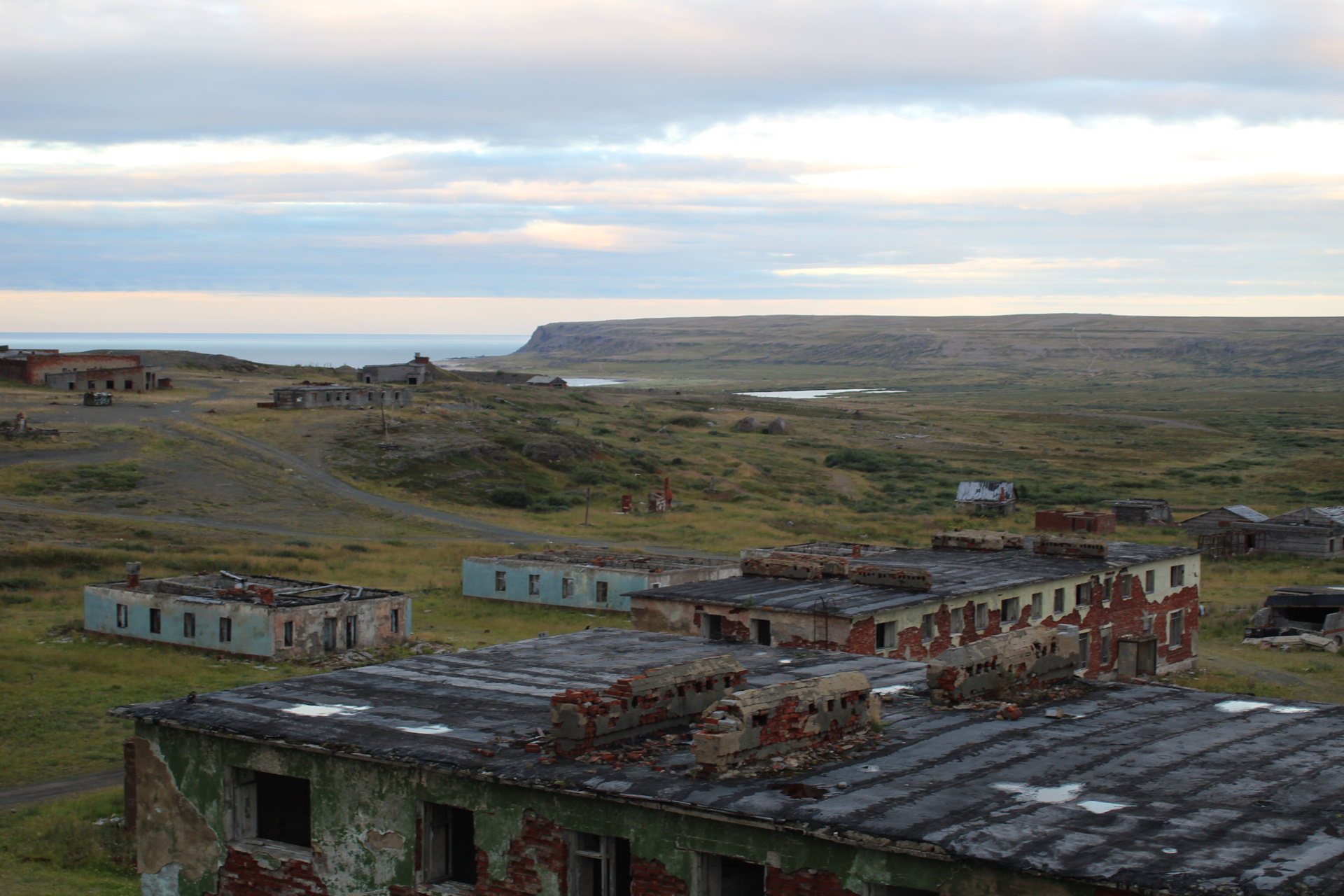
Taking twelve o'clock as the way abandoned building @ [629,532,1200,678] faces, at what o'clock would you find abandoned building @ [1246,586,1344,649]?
abandoned building @ [1246,586,1344,649] is roughly at 9 o'clock from abandoned building @ [629,532,1200,678].

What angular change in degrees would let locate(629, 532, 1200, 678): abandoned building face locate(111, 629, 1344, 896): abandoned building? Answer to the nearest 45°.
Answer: approximately 45° to its right

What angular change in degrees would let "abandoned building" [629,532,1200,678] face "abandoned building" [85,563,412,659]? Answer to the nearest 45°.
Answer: approximately 135° to its right

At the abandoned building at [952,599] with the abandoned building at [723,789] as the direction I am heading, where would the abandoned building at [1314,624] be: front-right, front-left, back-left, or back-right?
back-left

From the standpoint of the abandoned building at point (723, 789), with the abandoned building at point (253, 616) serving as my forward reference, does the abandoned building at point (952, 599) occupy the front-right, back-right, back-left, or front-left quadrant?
front-right
